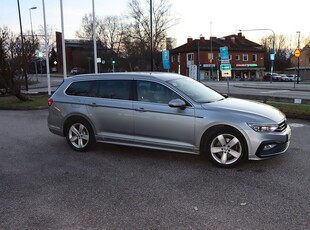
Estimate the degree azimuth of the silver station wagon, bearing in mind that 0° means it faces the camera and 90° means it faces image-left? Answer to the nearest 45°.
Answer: approximately 315°

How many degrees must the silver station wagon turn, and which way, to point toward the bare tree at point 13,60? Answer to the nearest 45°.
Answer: approximately 180°
